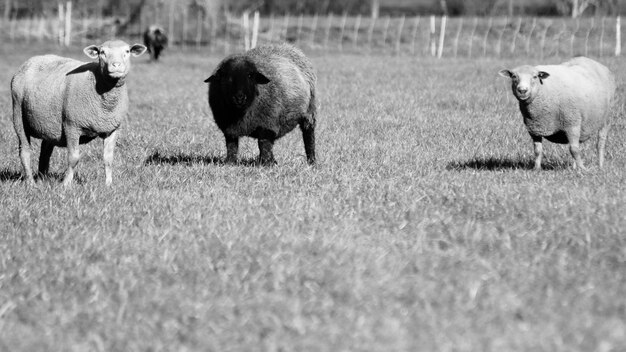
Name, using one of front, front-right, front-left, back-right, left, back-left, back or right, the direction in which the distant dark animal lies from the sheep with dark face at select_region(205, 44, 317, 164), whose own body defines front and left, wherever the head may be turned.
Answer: back-right

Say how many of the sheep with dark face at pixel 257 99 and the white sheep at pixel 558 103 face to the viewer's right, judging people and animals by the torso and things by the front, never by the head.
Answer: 0

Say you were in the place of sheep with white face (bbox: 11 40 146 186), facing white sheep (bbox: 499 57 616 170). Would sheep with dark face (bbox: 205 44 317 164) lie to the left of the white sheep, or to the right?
left

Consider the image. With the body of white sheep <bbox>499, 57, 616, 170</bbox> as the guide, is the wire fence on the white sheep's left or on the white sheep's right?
on the white sheep's right

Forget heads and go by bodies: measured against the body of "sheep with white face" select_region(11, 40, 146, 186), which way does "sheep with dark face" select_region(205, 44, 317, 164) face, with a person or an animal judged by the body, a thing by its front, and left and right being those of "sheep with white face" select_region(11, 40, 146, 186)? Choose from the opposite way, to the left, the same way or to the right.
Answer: to the right

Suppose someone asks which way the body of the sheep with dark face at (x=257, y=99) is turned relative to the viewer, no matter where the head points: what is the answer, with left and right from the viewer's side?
facing the viewer and to the left of the viewer

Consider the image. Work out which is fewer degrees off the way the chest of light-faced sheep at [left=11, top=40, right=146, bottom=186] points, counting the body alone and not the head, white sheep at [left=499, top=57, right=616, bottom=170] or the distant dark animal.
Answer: the white sheep

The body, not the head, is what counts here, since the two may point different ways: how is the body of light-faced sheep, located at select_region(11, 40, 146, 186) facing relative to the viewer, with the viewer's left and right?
facing the viewer and to the right of the viewer

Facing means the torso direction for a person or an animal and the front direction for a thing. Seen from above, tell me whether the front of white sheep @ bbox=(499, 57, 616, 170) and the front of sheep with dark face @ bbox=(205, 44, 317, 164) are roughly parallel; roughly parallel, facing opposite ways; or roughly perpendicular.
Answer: roughly parallel

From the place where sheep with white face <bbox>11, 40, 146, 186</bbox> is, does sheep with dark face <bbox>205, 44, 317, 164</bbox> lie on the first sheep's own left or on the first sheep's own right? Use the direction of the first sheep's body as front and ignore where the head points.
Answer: on the first sheep's own left

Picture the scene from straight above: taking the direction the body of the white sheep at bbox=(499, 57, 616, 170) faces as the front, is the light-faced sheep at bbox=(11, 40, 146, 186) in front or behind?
in front

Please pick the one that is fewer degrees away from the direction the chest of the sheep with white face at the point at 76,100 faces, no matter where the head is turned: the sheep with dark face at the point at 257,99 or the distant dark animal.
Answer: the sheep with dark face
